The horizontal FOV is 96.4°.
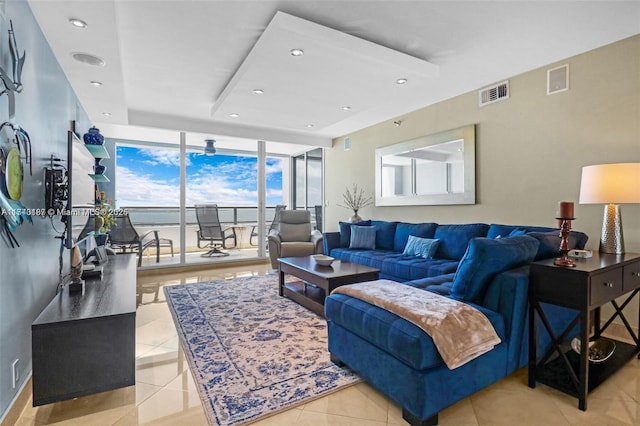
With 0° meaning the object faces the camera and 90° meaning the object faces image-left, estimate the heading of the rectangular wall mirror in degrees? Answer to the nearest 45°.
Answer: approximately 45°

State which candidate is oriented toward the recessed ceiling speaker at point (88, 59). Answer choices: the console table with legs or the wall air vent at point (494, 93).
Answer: the wall air vent

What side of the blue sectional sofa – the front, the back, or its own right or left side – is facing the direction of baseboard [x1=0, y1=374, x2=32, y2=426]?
front

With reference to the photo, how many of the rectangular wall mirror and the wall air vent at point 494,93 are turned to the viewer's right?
0

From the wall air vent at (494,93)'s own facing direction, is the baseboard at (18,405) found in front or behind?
in front

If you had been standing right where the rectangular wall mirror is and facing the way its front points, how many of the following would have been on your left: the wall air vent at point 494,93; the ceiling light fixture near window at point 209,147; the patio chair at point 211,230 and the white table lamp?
2

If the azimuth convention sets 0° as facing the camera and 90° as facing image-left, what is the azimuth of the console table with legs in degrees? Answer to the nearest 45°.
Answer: approximately 315°

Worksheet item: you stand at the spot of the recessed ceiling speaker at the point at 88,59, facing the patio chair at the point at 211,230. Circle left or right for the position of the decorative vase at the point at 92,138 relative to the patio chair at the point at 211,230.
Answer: left

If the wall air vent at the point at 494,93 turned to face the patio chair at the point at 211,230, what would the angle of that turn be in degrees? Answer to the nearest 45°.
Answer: approximately 45° to its right

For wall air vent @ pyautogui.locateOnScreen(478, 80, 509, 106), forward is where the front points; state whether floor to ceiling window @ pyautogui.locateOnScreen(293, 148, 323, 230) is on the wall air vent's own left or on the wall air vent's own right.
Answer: on the wall air vent's own right
